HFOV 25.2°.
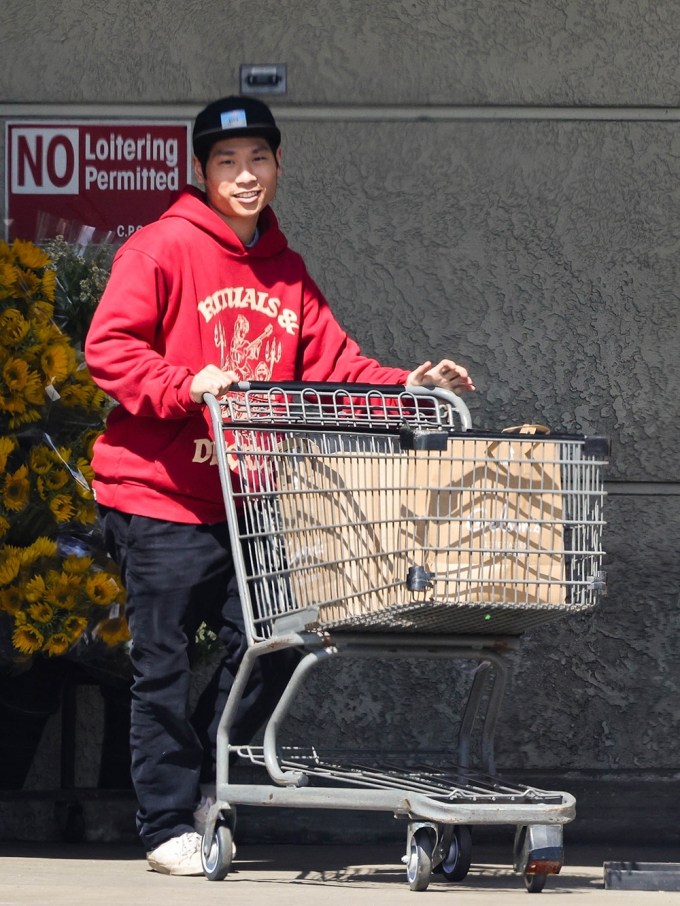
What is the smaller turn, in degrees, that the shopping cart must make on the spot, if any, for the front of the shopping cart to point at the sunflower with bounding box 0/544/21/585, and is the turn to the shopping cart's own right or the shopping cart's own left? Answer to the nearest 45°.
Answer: approximately 180°

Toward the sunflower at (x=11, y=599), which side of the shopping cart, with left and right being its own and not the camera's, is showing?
back

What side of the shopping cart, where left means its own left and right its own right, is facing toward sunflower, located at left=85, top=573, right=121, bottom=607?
back

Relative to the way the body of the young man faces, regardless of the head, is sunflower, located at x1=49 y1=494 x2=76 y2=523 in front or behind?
behind

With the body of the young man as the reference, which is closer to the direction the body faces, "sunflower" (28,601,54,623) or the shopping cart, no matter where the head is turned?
the shopping cart

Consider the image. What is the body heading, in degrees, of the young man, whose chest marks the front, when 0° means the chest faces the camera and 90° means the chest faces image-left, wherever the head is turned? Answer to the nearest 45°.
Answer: approximately 315°
